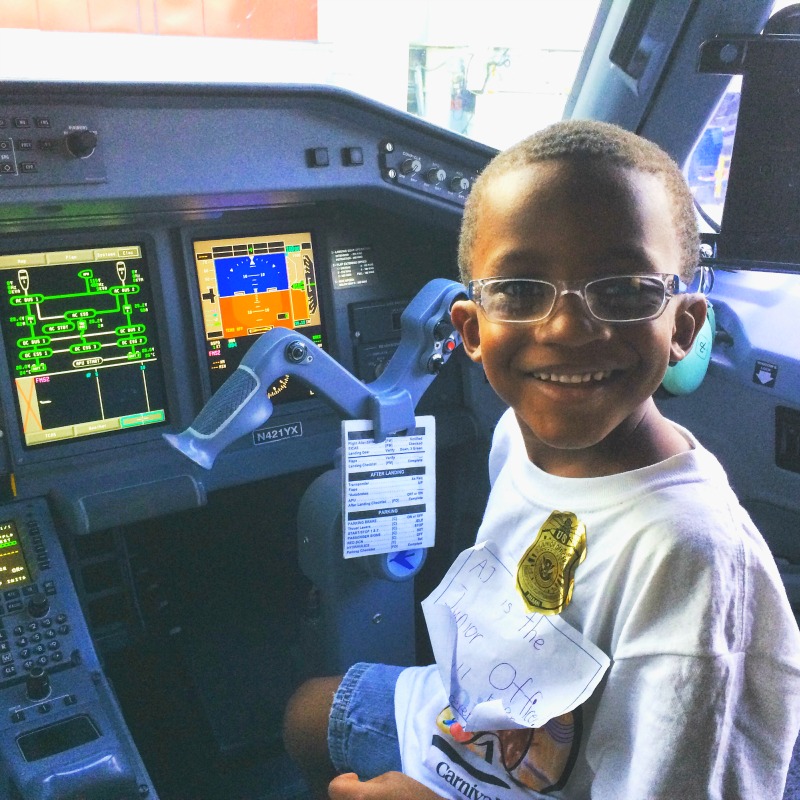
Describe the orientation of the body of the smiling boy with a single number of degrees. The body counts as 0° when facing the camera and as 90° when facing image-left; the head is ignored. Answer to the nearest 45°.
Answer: approximately 45°
